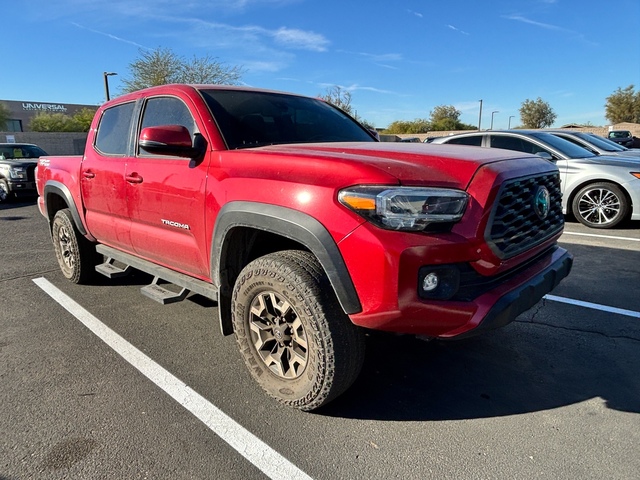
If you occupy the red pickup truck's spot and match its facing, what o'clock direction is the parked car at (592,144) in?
The parked car is roughly at 9 o'clock from the red pickup truck.

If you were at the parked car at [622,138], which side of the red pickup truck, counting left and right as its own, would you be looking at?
left

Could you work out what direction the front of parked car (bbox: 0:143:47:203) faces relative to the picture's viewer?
facing the viewer and to the right of the viewer

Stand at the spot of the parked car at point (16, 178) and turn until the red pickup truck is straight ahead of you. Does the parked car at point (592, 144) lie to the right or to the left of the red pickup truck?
left

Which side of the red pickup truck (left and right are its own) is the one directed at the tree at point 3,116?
back

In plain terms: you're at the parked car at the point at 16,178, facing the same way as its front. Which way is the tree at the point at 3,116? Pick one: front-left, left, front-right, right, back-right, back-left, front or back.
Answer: back-left

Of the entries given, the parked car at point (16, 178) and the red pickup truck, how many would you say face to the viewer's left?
0
